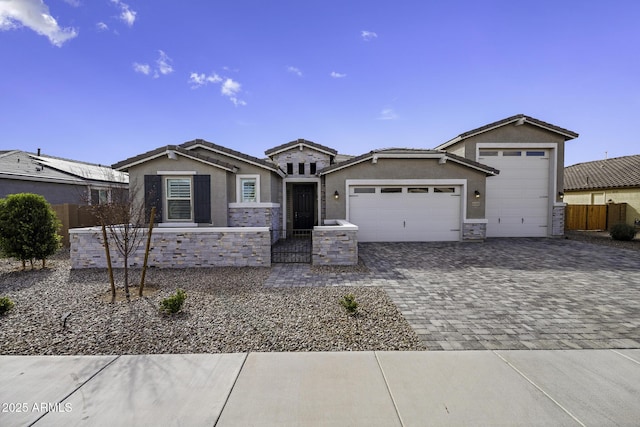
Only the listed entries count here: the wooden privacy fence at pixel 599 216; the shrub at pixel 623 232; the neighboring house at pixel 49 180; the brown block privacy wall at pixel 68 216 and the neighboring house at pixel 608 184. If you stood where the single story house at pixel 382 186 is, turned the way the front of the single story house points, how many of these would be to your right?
2

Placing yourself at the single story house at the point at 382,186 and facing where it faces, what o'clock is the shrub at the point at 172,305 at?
The shrub is roughly at 1 o'clock from the single story house.

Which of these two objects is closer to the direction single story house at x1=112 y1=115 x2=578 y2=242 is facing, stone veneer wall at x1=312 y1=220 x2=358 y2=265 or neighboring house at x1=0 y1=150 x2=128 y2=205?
the stone veneer wall

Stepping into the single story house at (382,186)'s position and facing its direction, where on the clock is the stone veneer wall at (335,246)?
The stone veneer wall is roughly at 1 o'clock from the single story house.

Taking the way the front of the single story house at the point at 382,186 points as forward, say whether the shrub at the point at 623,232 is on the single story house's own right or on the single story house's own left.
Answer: on the single story house's own left

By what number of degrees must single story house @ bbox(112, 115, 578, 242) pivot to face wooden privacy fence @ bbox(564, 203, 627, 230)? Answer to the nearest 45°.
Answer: approximately 135° to its left

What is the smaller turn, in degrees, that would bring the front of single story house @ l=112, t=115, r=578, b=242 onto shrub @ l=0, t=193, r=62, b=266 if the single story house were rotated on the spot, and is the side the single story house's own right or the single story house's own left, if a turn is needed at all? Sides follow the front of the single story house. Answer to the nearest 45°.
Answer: approximately 45° to the single story house's own right

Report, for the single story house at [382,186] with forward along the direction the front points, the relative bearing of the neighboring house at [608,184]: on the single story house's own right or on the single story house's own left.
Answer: on the single story house's own left

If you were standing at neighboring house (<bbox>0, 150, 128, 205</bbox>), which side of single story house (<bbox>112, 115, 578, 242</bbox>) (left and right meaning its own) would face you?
right

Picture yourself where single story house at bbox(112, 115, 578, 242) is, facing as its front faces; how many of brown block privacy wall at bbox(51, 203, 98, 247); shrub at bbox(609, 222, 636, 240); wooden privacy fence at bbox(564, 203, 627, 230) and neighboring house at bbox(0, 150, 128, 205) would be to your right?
2

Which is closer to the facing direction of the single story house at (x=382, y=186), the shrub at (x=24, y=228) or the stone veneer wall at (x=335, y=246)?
the stone veneer wall

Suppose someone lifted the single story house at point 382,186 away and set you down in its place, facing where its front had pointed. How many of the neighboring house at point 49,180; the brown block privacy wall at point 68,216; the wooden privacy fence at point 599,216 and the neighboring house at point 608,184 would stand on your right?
2

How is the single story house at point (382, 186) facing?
toward the camera

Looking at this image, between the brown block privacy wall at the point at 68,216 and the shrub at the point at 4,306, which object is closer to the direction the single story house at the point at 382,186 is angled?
the shrub

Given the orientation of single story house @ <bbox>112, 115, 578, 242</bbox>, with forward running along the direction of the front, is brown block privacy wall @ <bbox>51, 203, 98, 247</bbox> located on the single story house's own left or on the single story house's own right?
on the single story house's own right
